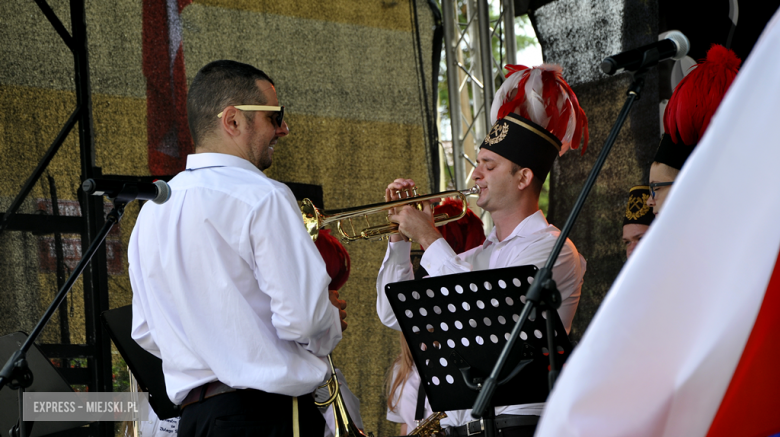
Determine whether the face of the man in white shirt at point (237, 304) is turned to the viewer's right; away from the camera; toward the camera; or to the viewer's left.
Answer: to the viewer's right

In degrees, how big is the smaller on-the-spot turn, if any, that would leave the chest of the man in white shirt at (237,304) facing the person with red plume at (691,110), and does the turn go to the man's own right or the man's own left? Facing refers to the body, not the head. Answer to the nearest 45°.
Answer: approximately 45° to the man's own right

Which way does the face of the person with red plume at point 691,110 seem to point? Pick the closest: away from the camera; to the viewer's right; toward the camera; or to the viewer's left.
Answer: to the viewer's left

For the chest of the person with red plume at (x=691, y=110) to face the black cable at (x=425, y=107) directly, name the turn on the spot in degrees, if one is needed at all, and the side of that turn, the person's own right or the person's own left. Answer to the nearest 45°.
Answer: approximately 45° to the person's own right

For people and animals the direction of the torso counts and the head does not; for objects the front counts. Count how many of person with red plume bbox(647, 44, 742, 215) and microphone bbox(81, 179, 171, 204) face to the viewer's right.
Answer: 1

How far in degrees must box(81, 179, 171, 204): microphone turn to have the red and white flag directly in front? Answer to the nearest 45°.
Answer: approximately 45° to its right

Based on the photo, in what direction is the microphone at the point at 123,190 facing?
to the viewer's right

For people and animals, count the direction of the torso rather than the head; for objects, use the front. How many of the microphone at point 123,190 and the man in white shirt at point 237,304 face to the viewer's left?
0

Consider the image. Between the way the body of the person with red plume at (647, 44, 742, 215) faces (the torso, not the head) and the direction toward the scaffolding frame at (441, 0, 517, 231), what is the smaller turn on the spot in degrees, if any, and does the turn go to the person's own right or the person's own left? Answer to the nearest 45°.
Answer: approximately 45° to the person's own right

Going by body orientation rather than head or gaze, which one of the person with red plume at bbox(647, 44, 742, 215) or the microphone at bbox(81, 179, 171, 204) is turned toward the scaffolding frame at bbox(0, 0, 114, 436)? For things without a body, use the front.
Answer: the person with red plume

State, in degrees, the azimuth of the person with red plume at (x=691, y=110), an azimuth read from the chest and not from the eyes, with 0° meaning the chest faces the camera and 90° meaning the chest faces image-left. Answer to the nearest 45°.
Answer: approximately 90°

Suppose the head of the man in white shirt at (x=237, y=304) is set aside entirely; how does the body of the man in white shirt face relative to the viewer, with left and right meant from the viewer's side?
facing away from the viewer and to the right of the viewer
